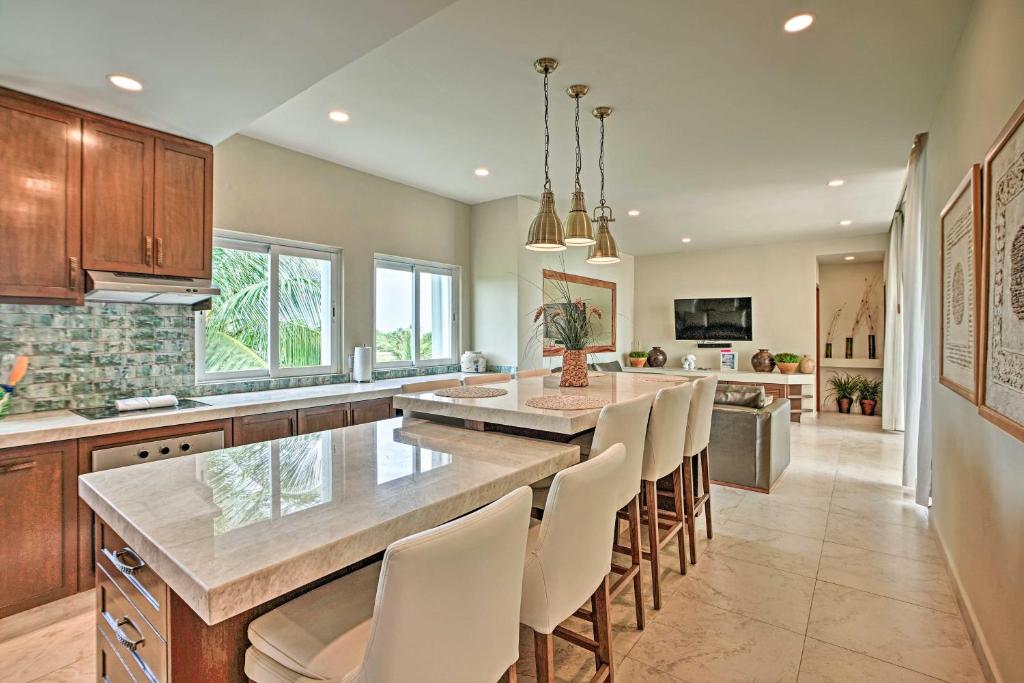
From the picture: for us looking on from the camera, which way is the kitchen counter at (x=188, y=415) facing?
facing the viewer and to the right of the viewer

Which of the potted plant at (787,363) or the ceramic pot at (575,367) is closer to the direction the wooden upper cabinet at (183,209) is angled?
the ceramic pot

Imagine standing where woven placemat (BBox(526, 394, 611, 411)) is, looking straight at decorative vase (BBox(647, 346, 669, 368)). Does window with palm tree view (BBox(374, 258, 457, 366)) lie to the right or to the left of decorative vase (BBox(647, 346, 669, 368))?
left

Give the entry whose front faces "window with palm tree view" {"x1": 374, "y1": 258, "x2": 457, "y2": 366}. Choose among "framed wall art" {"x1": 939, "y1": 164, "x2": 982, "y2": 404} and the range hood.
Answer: the framed wall art

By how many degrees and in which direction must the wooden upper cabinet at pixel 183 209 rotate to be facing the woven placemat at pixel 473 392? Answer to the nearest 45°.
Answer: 0° — it already faces it

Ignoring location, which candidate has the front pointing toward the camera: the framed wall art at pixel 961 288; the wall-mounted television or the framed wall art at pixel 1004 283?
the wall-mounted television

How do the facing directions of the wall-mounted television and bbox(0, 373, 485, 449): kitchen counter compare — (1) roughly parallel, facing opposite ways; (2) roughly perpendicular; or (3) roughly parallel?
roughly perpendicular

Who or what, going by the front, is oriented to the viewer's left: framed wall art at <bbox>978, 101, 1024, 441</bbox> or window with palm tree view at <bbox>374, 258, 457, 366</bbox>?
the framed wall art

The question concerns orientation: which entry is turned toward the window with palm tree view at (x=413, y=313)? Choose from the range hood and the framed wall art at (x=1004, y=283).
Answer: the framed wall art

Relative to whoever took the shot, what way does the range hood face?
facing the viewer

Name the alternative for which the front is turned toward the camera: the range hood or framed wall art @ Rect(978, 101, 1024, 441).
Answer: the range hood

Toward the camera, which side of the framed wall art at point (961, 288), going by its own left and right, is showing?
left

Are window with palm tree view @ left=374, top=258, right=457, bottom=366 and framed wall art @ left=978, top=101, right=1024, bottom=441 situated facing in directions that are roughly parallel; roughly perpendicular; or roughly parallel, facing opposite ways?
roughly parallel, facing opposite ways

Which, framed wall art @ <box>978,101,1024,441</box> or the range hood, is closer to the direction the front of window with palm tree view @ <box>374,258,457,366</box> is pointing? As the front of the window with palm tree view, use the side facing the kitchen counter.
the framed wall art

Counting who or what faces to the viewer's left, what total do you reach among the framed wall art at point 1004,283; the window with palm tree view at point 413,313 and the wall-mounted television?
1

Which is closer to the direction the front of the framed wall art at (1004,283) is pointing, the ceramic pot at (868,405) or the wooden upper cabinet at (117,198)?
the wooden upper cabinet

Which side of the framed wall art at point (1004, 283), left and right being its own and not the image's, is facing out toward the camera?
left

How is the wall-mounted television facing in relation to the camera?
toward the camera
